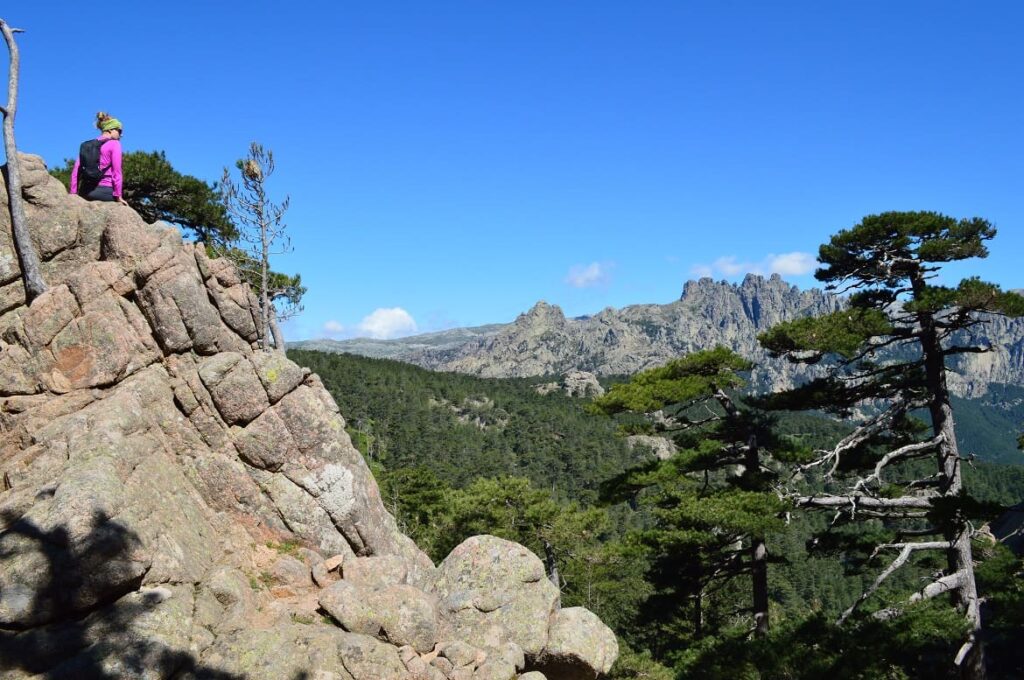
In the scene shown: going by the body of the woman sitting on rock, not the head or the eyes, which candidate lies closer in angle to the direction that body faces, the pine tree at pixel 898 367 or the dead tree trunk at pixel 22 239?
the pine tree

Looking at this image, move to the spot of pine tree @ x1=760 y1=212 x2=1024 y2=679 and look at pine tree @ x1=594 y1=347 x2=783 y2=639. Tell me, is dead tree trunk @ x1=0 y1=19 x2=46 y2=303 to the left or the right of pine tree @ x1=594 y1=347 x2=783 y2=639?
left

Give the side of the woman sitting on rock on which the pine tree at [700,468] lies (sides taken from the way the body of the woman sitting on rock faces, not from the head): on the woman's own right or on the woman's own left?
on the woman's own right

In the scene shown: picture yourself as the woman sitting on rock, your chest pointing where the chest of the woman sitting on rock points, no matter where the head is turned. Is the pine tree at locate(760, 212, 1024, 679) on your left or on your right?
on your right

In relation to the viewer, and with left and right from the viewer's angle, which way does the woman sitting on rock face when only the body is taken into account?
facing away from the viewer and to the right of the viewer

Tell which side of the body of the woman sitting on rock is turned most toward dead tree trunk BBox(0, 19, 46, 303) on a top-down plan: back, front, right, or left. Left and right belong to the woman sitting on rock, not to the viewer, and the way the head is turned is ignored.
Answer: back

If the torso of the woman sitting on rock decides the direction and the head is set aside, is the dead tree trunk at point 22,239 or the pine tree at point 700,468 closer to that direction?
the pine tree
